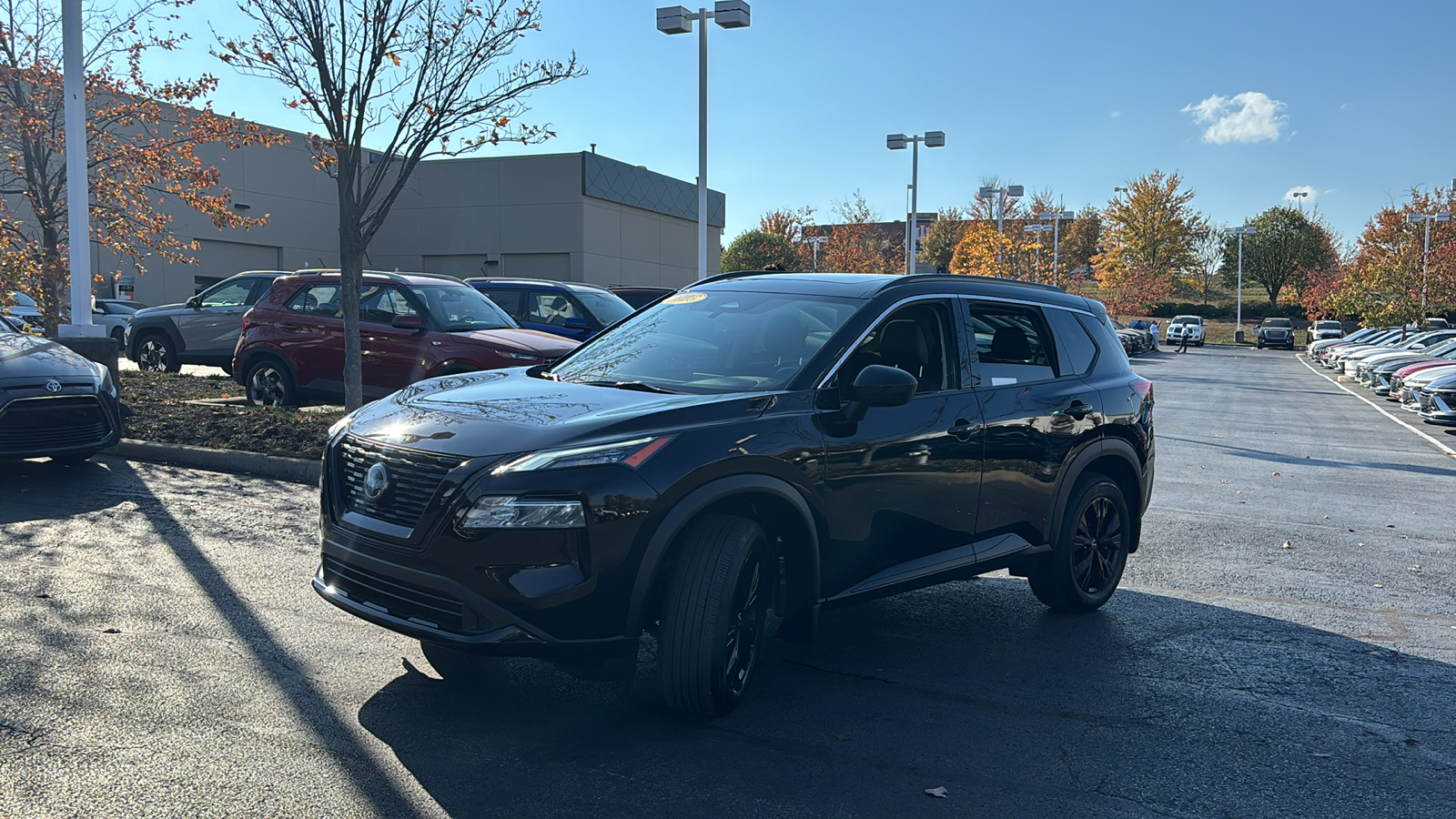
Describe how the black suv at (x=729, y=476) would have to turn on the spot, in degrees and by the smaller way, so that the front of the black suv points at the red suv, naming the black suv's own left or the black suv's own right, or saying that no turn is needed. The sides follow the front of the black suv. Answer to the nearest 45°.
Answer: approximately 90° to the black suv's own right

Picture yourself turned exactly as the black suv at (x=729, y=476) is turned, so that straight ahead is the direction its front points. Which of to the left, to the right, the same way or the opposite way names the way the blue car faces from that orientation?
to the left

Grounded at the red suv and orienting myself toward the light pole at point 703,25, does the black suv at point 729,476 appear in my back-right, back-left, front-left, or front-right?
back-right

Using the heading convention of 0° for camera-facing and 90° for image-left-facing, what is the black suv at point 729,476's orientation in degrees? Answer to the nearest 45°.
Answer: approximately 45°

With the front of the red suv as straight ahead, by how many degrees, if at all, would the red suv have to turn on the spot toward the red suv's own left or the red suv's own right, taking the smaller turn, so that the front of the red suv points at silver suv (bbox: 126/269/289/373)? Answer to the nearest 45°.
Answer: approximately 180°

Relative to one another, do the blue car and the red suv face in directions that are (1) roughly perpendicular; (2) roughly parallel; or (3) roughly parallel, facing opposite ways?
roughly parallel

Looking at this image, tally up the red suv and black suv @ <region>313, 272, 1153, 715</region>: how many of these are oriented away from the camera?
0

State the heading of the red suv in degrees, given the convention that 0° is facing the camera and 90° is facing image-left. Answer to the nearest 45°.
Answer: approximately 315°

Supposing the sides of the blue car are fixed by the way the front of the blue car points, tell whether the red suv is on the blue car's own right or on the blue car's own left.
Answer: on the blue car's own right

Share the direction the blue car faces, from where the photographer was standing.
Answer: facing the viewer and to the right of the viewer

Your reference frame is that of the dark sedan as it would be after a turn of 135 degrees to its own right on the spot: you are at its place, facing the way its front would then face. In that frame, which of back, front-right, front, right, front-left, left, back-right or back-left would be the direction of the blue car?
back-right

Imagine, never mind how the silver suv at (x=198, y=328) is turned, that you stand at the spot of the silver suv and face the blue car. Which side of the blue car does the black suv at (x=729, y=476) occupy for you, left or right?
right

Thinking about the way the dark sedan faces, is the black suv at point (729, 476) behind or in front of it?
in front

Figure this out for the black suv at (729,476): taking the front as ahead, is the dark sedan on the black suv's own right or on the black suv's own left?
on the black suv's own right
